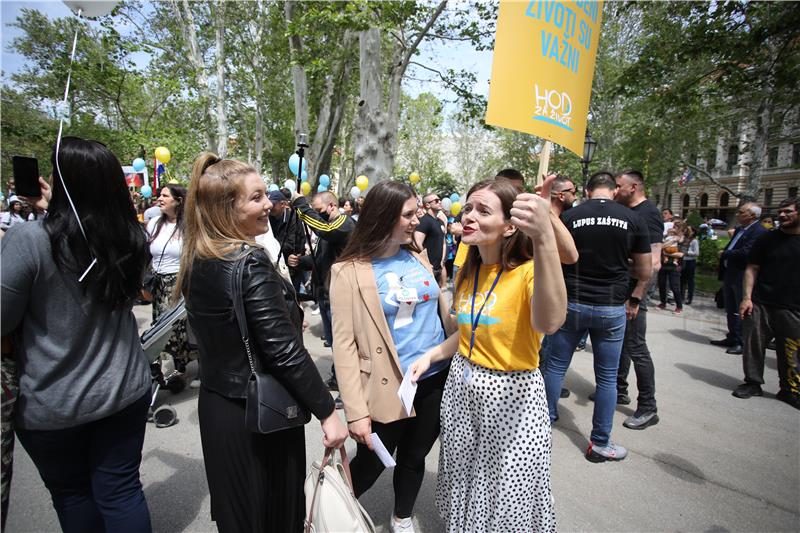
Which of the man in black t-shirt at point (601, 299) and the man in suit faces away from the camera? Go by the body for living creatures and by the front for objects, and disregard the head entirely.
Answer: the man in black t-shirt

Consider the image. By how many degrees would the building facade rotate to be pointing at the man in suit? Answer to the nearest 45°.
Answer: approximately 45° to its left

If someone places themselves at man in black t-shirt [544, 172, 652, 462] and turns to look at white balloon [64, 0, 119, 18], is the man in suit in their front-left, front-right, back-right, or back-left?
back-right

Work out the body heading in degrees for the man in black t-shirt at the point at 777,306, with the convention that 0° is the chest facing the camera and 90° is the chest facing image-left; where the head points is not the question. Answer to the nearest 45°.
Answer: approximately 0°

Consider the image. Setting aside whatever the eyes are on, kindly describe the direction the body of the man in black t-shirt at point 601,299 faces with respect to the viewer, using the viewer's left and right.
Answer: facing away from the viewer

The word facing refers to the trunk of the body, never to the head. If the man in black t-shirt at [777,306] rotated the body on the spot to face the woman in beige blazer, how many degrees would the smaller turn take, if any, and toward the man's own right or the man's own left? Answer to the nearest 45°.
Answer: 0° — they already face them

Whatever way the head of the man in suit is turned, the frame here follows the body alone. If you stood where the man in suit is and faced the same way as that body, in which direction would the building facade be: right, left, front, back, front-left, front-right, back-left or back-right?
back-right

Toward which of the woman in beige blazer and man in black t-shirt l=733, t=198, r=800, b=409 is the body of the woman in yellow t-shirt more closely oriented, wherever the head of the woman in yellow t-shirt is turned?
the woman in beige blazer

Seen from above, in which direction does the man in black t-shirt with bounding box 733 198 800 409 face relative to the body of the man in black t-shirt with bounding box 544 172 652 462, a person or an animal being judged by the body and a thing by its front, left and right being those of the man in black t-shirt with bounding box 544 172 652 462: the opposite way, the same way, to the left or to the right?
the opposite way

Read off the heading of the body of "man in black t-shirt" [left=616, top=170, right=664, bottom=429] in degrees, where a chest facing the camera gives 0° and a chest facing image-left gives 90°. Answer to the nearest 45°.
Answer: approximately 90°

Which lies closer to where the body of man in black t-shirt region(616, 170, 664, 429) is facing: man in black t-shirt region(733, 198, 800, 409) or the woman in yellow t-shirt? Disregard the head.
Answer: the woman in yellow t-shirt

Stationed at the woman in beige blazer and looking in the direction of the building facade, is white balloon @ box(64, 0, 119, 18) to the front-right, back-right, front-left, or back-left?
back-left

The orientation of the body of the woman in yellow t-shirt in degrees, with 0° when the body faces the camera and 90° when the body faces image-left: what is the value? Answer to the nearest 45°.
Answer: approximately 45°

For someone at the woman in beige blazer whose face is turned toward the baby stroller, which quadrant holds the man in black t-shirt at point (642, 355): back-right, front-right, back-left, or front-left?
back-right
